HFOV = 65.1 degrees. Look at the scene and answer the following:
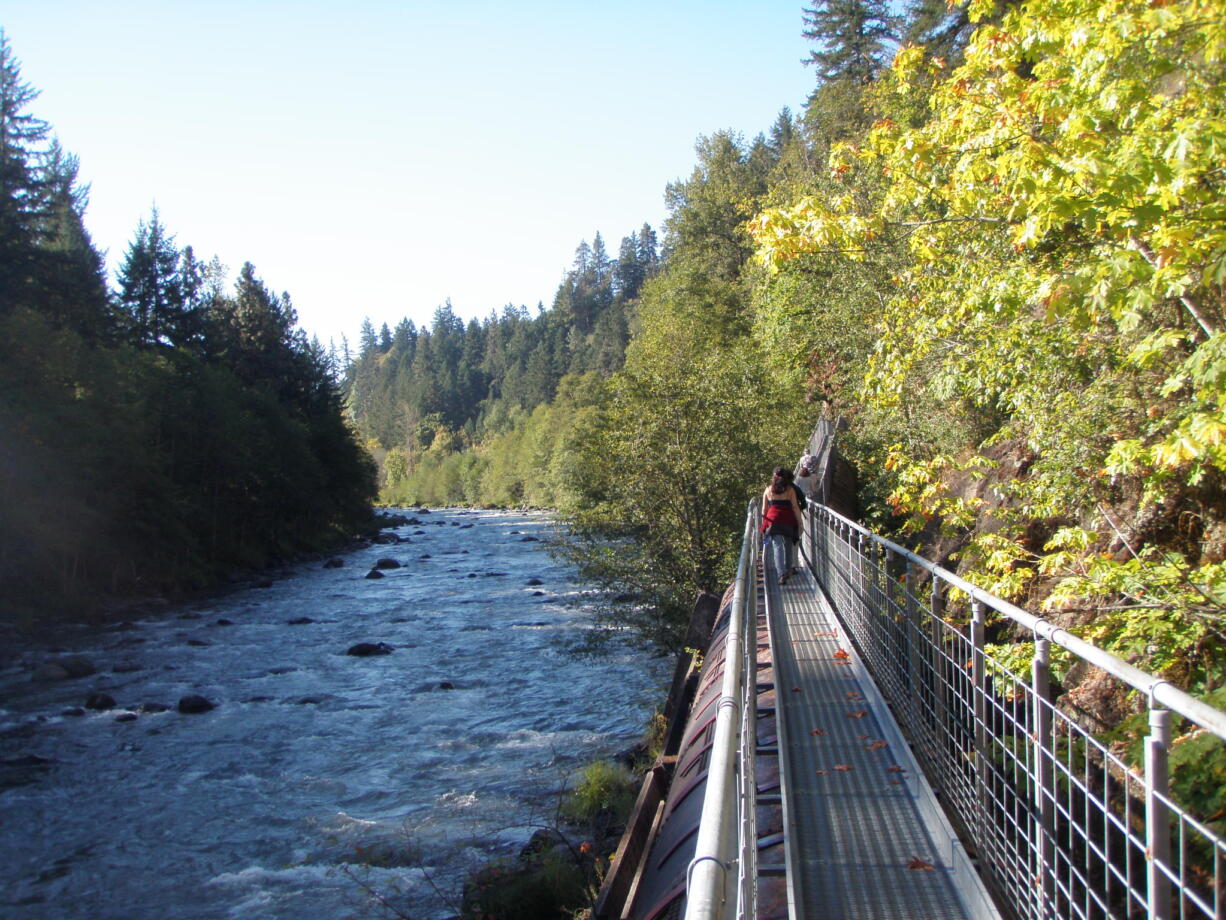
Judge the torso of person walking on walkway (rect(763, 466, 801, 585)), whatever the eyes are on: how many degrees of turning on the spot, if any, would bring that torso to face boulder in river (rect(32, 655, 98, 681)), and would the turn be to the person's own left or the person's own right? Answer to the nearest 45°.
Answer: approximately 90° to the person's own left

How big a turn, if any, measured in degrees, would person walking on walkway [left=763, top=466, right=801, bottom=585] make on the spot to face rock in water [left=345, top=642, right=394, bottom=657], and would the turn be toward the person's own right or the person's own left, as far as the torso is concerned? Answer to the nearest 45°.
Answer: approximately 45° to the person's own left

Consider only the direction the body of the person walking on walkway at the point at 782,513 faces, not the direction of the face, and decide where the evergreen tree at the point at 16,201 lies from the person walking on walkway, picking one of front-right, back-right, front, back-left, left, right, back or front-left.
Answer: front-left

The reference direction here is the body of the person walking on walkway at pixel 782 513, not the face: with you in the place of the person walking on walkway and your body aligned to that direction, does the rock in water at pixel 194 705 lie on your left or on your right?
on your left

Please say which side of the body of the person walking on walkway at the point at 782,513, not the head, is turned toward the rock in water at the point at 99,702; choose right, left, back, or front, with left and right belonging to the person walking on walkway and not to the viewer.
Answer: left

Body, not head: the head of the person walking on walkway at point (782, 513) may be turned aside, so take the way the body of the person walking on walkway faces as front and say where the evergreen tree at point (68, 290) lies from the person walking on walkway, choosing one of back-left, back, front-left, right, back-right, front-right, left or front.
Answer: front-left

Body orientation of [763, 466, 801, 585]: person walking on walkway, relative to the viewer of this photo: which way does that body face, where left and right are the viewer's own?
facing away from the viewer

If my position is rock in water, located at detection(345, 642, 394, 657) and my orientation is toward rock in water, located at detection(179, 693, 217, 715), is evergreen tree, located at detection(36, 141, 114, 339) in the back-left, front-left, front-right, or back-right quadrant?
back-right
